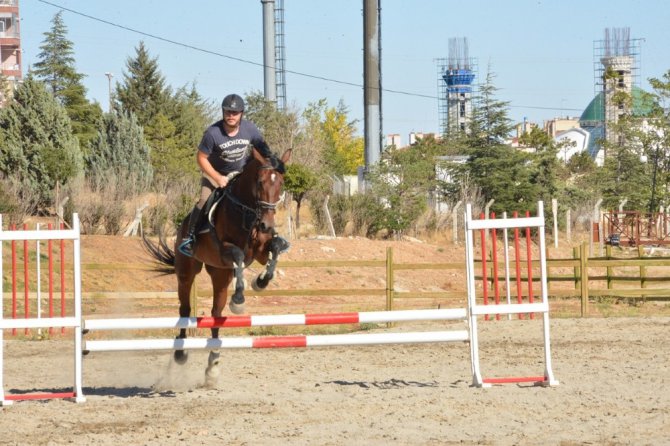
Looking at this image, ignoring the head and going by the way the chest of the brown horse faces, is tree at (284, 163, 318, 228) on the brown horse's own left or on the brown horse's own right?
on the brown horse's own left

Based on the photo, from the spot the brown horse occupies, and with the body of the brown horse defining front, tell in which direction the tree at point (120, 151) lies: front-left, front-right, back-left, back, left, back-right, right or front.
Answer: back-left

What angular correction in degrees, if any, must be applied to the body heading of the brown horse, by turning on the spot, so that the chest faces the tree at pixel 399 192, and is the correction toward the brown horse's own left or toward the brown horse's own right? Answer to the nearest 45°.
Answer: approximately 135° to the brown horse's own left

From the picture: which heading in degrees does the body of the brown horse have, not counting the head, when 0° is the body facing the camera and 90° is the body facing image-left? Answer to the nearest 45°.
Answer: approximately 315°

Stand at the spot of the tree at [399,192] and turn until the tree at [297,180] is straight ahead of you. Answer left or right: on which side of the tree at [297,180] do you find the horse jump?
left

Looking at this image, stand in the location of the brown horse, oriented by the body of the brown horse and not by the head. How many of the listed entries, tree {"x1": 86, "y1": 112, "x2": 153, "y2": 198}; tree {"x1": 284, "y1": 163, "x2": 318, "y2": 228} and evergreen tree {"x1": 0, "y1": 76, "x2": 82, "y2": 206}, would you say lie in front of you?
0

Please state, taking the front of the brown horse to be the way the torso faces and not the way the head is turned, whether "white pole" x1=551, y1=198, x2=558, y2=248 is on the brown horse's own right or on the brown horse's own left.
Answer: on the brown horse's own left

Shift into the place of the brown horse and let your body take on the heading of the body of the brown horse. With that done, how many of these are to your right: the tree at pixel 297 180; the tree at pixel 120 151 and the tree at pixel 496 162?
0

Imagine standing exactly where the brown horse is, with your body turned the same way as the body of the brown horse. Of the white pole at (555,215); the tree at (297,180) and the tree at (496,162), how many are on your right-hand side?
0

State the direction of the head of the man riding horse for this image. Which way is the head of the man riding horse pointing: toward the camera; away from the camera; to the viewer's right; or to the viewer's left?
toward the camera

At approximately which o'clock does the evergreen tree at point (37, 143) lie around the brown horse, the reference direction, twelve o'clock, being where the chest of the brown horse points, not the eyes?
The evergreen tree is roughly at 7 o'clock from the brown horse.

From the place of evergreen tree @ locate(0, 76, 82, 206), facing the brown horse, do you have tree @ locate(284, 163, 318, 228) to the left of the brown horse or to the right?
left
